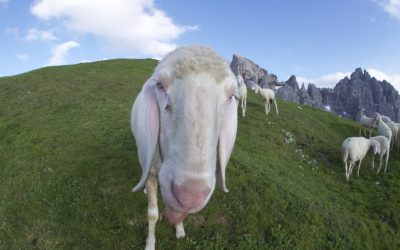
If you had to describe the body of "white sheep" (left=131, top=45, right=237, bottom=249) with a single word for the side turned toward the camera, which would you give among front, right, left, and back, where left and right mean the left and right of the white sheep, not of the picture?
front
